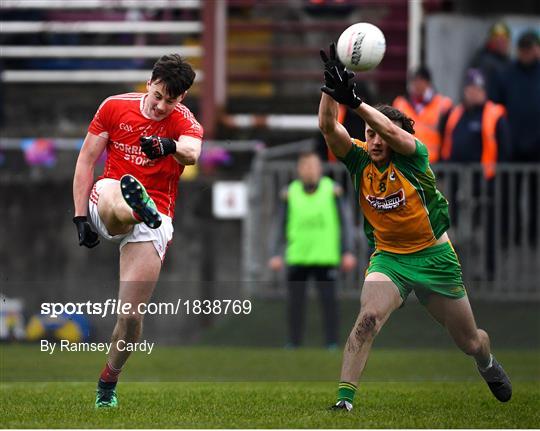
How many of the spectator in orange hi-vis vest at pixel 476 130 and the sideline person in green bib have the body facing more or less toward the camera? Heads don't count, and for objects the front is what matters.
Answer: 2

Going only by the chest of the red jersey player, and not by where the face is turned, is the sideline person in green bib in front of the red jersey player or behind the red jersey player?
behind

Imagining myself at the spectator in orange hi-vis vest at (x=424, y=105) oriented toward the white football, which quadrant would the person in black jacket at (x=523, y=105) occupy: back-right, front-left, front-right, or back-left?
back-left

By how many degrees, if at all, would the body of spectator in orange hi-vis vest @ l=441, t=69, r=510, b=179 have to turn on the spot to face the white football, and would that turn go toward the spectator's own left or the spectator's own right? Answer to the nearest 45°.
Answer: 0° — they already face it

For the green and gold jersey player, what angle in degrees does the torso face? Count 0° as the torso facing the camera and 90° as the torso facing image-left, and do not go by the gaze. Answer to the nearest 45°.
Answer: approximately 45°

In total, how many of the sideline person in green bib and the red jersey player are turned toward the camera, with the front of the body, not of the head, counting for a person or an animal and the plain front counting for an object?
2

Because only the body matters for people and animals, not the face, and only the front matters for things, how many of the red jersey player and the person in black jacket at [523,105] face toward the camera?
2

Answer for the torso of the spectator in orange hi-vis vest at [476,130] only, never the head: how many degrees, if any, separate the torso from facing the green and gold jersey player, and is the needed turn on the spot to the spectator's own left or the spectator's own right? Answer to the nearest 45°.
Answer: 0° — they already face them

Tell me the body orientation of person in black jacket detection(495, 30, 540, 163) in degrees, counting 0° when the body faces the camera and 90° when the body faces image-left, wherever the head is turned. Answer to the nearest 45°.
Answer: approximately 0°
